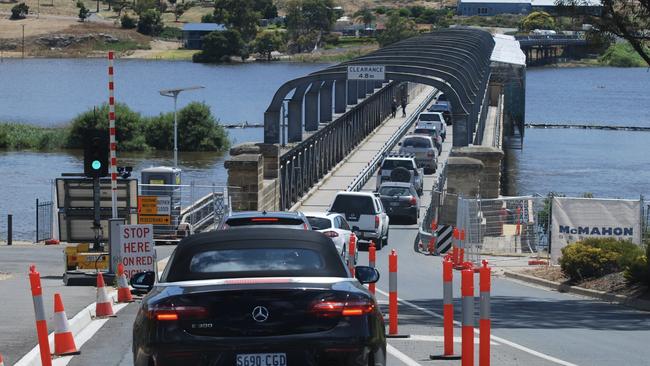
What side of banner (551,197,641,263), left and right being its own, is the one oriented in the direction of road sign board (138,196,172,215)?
right

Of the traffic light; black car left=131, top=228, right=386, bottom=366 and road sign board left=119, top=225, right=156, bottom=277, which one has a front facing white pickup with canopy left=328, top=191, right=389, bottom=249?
the black car

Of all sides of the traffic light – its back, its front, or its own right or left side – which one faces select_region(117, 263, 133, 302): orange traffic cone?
front

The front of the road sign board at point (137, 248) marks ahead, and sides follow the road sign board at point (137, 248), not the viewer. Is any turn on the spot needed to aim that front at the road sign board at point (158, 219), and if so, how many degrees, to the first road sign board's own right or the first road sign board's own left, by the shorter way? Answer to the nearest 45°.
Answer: approximately 180°

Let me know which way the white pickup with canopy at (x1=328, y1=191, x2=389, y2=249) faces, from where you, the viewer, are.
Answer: facing away from the viewer

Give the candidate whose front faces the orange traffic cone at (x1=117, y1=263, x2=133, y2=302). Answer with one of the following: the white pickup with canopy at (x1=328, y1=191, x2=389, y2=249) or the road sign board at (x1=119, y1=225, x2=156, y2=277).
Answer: the road sign board

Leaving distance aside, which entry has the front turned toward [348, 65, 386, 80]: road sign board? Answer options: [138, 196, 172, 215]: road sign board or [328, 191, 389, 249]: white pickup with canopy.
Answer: the white pickup with canopy

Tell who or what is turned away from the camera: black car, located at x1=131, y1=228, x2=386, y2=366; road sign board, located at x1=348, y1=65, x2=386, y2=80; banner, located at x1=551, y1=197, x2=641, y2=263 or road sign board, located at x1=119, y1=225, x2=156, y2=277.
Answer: the black car

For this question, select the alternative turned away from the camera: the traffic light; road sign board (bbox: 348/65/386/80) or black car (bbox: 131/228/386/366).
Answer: the black car

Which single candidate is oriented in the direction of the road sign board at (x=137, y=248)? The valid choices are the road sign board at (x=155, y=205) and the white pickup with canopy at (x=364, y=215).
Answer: the road sign board at (x=155, y=205)

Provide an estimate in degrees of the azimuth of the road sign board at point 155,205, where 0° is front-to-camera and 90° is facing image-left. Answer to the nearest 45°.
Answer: approximately 0°

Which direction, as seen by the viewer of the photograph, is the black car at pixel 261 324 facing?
facing away from the viewer

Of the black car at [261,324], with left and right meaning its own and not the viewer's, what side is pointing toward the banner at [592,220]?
front
